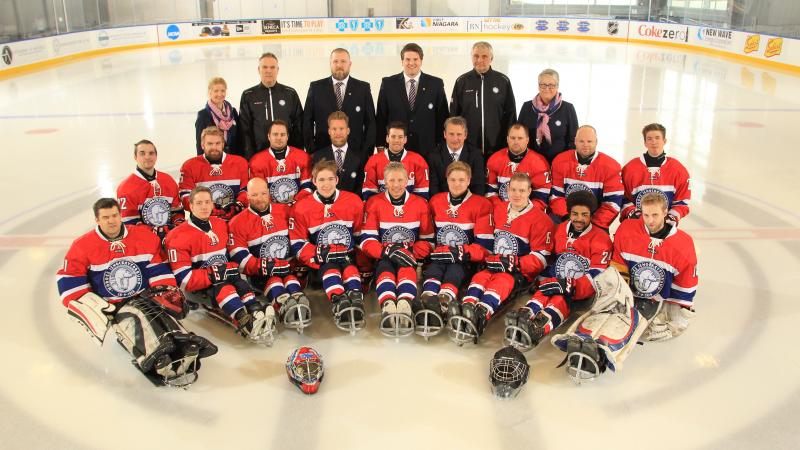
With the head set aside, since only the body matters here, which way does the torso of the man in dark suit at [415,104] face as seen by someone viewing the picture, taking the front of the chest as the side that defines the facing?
toward the camera

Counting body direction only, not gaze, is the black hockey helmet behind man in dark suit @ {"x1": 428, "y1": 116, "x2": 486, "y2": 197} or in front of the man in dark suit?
in front

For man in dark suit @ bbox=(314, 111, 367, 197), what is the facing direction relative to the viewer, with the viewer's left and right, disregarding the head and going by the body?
facing the viewer

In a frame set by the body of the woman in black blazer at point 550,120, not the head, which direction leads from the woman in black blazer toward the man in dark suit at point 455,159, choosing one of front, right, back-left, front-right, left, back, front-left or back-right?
front-right

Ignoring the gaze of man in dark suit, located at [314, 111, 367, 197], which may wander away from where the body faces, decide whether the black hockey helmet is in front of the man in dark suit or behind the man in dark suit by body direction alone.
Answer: in front

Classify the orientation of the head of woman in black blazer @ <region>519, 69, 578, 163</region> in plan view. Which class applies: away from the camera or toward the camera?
toward the camera

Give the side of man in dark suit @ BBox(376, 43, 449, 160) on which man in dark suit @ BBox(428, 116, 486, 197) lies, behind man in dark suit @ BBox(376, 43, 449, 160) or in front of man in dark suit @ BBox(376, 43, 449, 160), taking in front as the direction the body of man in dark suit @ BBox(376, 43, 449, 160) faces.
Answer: in front

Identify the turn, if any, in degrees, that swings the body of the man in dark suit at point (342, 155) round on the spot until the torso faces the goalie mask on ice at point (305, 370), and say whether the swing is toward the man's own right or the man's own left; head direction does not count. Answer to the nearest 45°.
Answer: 0° — they already face it

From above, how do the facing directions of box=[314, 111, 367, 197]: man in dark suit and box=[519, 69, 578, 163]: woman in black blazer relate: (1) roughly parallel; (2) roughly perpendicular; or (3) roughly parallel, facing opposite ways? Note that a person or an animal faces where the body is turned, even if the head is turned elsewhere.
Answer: roughly parallel

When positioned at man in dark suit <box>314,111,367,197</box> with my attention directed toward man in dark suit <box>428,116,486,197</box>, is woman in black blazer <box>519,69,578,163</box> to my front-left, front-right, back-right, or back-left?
front-left

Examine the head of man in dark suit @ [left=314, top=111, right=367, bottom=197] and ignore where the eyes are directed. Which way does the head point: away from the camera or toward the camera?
toward the camera

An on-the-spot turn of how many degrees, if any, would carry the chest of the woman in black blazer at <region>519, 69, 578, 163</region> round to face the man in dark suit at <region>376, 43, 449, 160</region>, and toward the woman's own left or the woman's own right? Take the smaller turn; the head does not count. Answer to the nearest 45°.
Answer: approximately 90° to the woman's own right

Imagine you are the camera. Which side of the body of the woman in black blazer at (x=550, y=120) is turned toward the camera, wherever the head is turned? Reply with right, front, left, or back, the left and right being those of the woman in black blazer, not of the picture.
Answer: front

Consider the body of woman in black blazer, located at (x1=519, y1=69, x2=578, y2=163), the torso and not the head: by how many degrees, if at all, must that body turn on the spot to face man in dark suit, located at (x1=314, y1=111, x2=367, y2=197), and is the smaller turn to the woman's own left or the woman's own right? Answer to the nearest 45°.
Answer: approximately 90° to the woman's own right

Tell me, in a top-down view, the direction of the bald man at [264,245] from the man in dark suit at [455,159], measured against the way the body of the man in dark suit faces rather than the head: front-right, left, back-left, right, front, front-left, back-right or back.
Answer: front-right

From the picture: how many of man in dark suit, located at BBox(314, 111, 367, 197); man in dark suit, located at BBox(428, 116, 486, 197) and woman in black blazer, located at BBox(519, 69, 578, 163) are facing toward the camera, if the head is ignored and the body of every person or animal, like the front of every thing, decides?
3

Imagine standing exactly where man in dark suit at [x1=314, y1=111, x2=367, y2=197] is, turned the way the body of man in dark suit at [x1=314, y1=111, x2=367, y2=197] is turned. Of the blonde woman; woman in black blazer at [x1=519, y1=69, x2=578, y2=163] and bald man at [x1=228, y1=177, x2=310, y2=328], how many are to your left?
1

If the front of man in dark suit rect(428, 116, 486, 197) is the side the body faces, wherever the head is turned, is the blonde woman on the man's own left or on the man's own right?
on the man's own right
